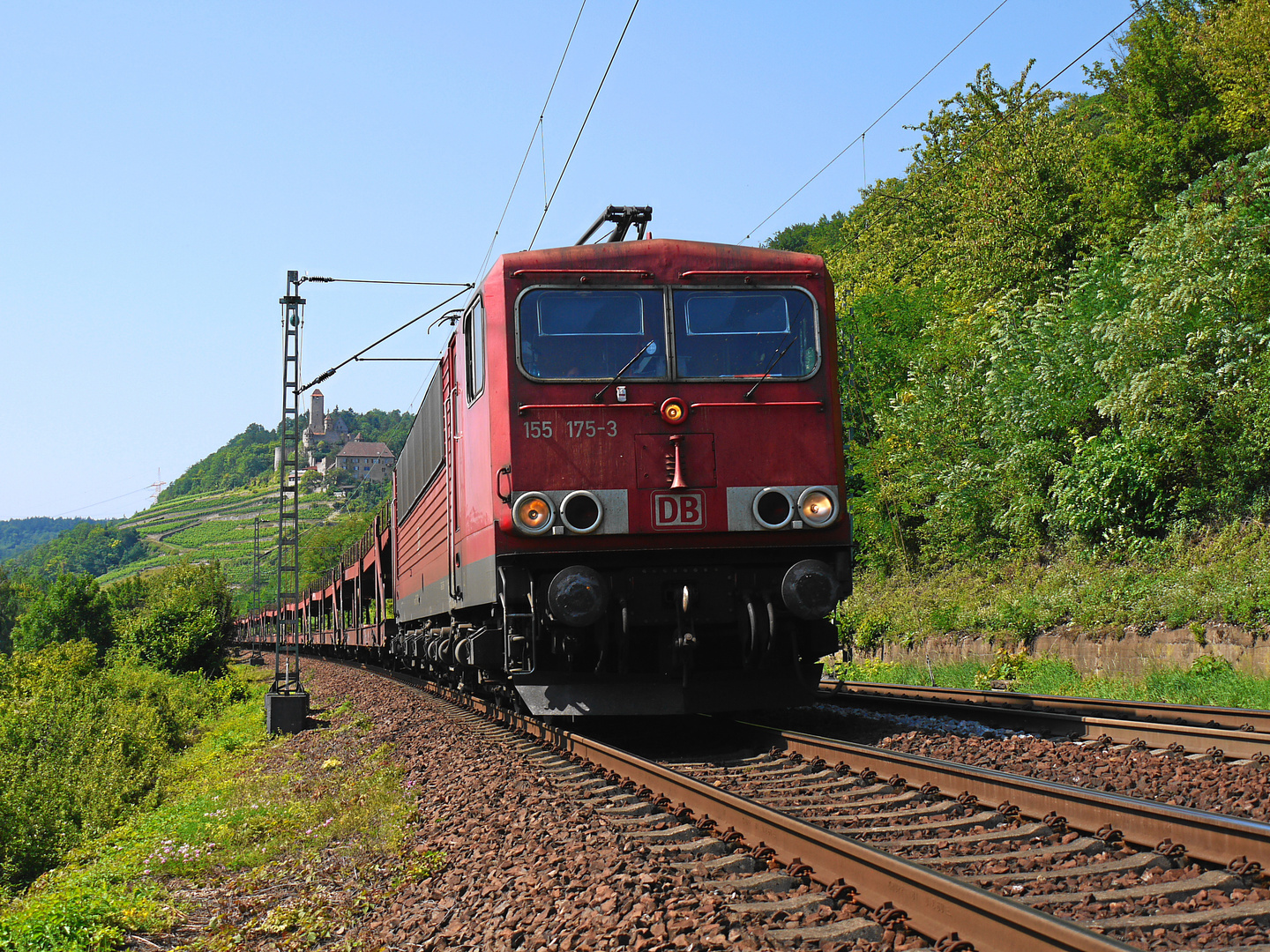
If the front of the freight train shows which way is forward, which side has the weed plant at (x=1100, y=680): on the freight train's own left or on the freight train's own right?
on the freight train's own left

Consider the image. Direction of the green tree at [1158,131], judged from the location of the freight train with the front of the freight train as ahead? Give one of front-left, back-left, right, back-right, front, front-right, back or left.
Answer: back-left

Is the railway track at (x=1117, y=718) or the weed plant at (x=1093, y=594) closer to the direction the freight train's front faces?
the railway track

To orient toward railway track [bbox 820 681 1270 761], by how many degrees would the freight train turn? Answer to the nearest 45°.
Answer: approximately 90° to its left

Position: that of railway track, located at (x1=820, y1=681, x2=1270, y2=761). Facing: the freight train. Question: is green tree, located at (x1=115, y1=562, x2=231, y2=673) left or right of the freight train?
right

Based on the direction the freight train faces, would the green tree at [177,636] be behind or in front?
behind

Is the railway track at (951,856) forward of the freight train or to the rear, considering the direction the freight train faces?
forward

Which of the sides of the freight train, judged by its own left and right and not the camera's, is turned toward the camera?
front

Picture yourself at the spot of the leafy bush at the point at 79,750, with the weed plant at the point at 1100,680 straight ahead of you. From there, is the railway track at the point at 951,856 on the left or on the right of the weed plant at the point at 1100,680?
right

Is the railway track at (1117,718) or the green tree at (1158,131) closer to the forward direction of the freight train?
the railway track
